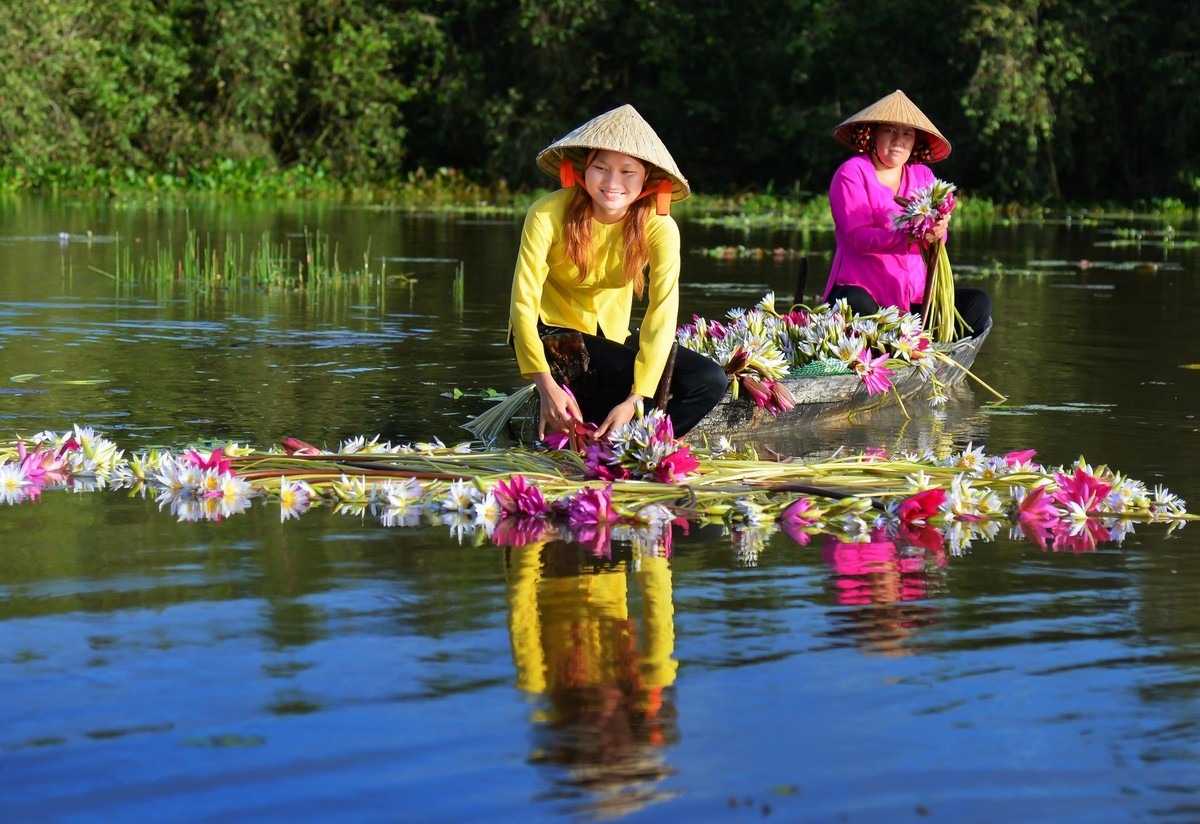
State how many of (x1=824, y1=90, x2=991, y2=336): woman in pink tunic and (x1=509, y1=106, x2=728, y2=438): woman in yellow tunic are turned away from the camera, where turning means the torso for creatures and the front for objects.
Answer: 0

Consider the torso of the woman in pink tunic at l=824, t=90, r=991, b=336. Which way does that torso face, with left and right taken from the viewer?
facing the viewer and to the right of the viewer

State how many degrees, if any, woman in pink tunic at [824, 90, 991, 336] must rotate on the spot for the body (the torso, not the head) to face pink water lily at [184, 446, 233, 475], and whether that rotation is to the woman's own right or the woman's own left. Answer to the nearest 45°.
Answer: approximately 90° to the woman's own right

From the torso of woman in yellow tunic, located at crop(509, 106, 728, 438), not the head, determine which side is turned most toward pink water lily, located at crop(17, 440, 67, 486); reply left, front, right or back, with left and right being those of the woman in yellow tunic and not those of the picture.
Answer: right

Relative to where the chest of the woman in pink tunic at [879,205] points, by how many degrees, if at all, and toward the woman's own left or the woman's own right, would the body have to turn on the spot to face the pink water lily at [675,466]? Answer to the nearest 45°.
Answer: approximately 45° to the woman's own right

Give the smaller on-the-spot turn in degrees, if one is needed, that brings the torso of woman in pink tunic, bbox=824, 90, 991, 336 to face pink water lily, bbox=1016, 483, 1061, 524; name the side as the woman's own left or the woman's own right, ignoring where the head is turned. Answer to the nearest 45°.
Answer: approximately 45° to the woman's own right

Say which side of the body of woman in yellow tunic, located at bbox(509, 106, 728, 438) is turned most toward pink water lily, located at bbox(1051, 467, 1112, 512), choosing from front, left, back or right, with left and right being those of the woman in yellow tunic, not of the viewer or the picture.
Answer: left

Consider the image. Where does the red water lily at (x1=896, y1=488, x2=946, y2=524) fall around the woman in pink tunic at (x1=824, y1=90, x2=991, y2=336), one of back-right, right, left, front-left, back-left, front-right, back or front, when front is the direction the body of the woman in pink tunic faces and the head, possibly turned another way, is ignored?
front-right

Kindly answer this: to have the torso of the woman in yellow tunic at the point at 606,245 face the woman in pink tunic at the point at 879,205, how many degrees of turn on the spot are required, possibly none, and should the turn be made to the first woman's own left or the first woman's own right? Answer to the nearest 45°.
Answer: approximately 135° to the first woman's own left

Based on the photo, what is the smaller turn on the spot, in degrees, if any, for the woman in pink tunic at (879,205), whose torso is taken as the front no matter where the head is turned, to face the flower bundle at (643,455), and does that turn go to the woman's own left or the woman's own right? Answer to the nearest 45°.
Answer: approximately 45° to the woman's own right
